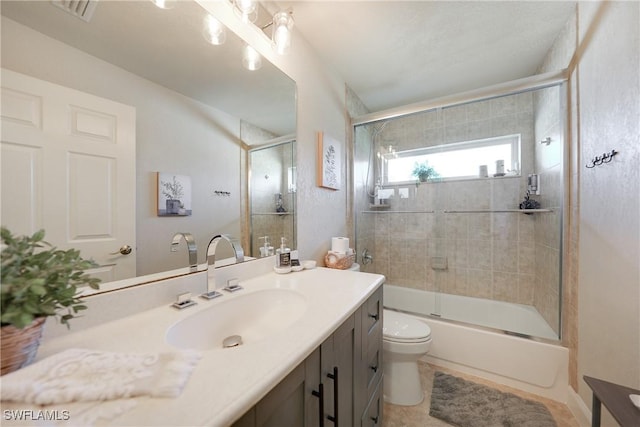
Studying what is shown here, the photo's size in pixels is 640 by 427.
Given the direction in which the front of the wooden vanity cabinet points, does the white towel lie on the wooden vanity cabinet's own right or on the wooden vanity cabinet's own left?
on the wooden vanity cabinet's own right

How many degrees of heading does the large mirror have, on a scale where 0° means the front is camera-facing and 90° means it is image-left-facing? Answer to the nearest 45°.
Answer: approximately 315°

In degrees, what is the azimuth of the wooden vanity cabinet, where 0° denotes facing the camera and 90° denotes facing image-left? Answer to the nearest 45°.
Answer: approximately 315°

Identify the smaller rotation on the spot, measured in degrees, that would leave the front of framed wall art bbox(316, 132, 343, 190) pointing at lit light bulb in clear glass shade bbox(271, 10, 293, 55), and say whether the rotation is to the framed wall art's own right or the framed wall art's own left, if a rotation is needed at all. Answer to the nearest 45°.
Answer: approximately 90° to the framed wall art's own right

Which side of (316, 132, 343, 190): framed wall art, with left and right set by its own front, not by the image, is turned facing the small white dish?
front

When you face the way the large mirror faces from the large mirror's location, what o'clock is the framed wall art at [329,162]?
The framed wall art is roughly at 10 o'clock from the large mirror.

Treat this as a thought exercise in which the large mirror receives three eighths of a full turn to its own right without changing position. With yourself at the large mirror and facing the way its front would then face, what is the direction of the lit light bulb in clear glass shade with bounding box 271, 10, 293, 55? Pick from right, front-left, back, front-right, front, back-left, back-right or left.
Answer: back

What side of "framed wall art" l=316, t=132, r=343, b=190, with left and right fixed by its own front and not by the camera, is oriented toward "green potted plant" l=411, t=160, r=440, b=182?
left

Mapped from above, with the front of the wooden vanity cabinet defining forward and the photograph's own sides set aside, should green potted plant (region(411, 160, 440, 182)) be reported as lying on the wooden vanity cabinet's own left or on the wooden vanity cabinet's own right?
on the wooden vanity cabinet's own left
